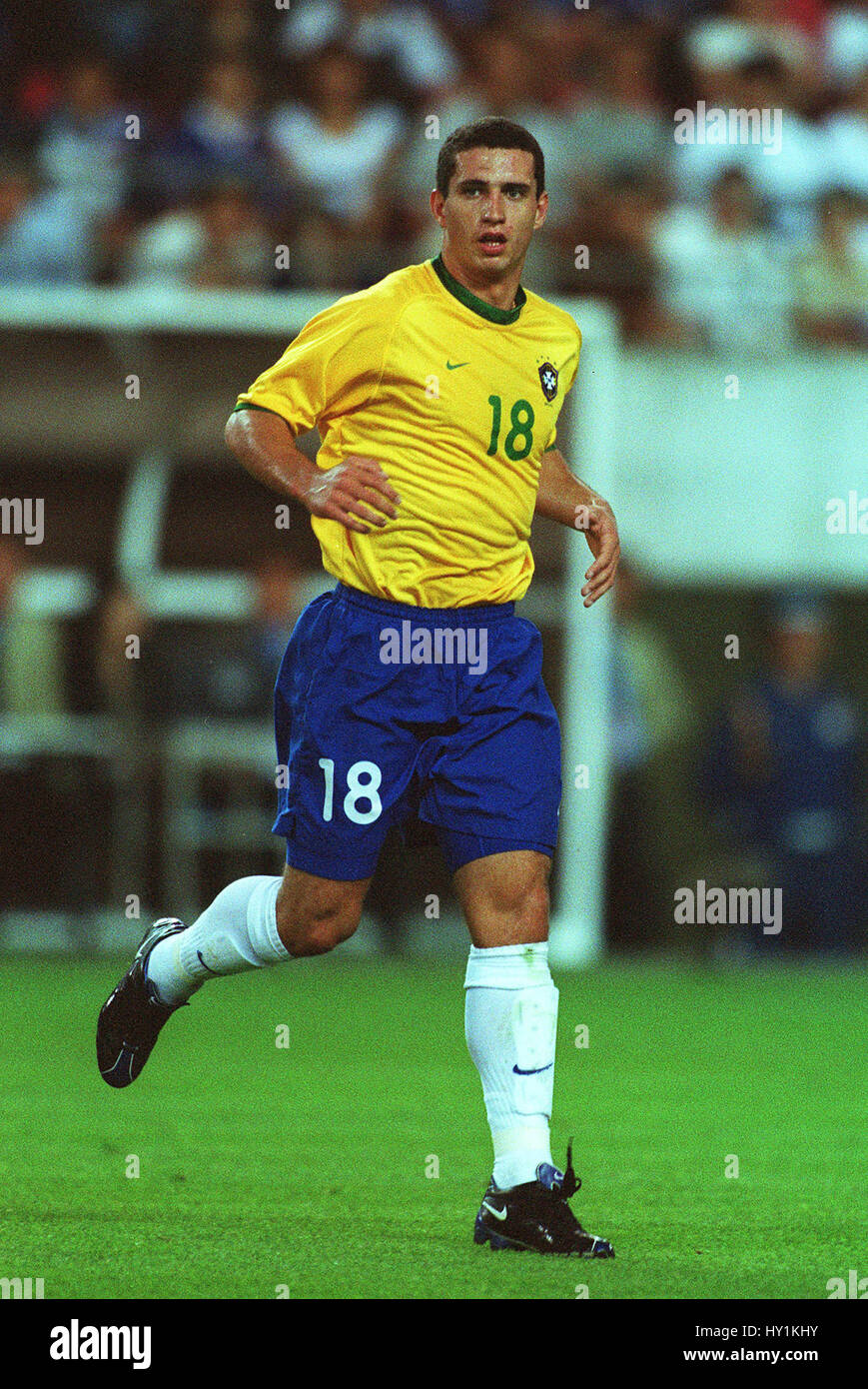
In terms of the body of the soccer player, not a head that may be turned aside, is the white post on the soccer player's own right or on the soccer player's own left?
on the soccer player's own left
